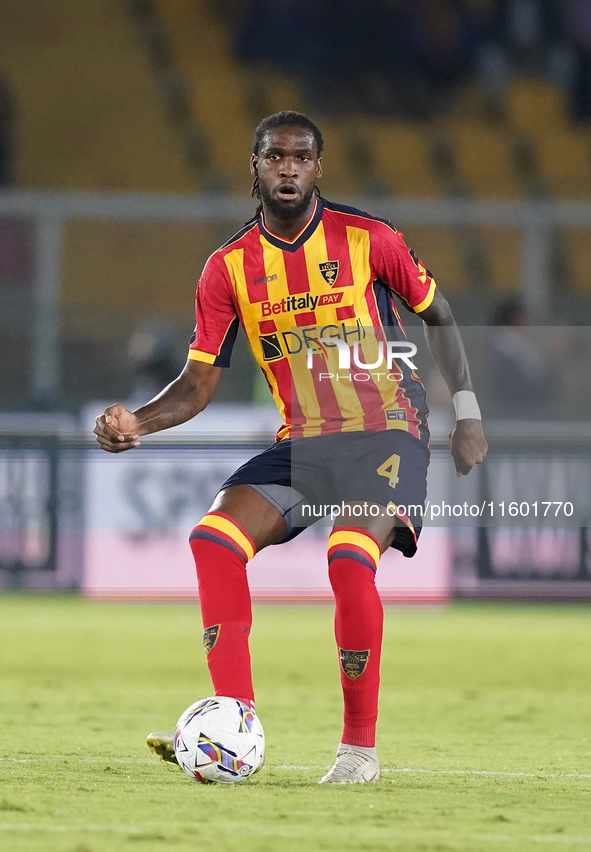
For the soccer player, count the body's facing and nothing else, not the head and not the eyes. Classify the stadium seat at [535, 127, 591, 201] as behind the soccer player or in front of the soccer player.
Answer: behind

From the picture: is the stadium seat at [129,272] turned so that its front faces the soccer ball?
yes

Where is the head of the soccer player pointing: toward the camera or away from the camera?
toward the camera

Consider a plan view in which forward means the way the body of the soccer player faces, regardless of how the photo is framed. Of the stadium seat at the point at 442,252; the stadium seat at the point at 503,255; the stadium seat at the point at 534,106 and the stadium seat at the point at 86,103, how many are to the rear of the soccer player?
4

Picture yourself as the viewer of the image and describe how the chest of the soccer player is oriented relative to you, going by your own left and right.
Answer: facing the viewer

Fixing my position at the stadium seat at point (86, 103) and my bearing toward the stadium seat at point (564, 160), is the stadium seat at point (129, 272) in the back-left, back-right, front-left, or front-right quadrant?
front-right

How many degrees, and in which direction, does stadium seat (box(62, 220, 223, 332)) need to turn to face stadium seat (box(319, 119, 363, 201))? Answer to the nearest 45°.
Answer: approximately 135° to its left

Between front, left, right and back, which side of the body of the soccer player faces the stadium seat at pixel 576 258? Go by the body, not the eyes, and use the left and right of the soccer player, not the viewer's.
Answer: back

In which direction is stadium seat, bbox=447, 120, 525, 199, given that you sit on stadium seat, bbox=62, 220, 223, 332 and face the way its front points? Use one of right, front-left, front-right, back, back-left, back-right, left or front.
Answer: back-left

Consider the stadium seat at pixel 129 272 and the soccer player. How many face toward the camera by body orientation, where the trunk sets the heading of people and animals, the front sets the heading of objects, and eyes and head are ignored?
2

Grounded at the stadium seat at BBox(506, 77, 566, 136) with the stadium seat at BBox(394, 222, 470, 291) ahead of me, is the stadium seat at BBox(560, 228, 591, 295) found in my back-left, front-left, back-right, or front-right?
front-left

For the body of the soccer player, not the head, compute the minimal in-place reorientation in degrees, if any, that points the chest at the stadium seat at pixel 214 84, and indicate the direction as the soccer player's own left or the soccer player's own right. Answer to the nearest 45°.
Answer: approximately 180°

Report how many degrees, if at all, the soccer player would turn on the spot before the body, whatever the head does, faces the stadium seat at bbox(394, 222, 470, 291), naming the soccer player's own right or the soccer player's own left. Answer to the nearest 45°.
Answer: approximately 180°

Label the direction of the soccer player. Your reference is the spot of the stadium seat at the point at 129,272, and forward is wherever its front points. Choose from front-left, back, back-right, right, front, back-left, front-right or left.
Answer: front

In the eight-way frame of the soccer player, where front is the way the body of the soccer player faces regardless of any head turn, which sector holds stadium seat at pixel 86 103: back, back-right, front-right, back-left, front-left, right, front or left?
back

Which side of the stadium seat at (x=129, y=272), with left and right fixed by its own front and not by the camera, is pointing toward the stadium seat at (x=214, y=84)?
back

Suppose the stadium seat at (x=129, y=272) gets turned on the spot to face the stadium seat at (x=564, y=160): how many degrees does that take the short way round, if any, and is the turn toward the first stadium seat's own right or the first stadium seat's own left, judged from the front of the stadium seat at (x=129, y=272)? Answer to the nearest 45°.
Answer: approximately 135° to the first stadium seat's own left

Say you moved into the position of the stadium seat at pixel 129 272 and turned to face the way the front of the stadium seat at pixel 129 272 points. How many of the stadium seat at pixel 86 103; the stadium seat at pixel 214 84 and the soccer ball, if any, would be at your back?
2
